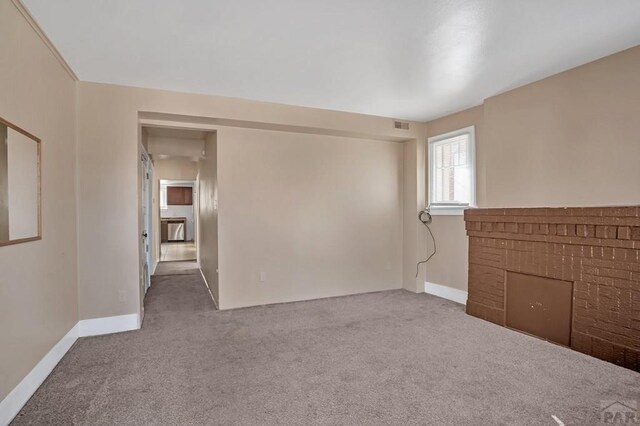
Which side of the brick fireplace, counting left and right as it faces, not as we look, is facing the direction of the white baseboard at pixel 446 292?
right

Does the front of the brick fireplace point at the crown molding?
yes

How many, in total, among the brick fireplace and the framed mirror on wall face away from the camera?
0

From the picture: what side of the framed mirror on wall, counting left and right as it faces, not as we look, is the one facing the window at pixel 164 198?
left

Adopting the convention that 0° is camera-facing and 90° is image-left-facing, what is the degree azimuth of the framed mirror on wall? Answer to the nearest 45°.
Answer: approximately 315°

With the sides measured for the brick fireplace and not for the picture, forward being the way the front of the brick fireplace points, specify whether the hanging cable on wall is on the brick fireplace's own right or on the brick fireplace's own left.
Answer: on the brick fireplace's own right

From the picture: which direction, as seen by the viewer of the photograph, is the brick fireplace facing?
facing the viewer and to the left of the viewer

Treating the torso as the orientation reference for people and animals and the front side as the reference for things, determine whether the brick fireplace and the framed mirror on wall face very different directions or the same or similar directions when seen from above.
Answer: very different directions

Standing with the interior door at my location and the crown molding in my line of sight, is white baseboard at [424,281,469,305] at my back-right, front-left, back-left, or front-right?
front-left
